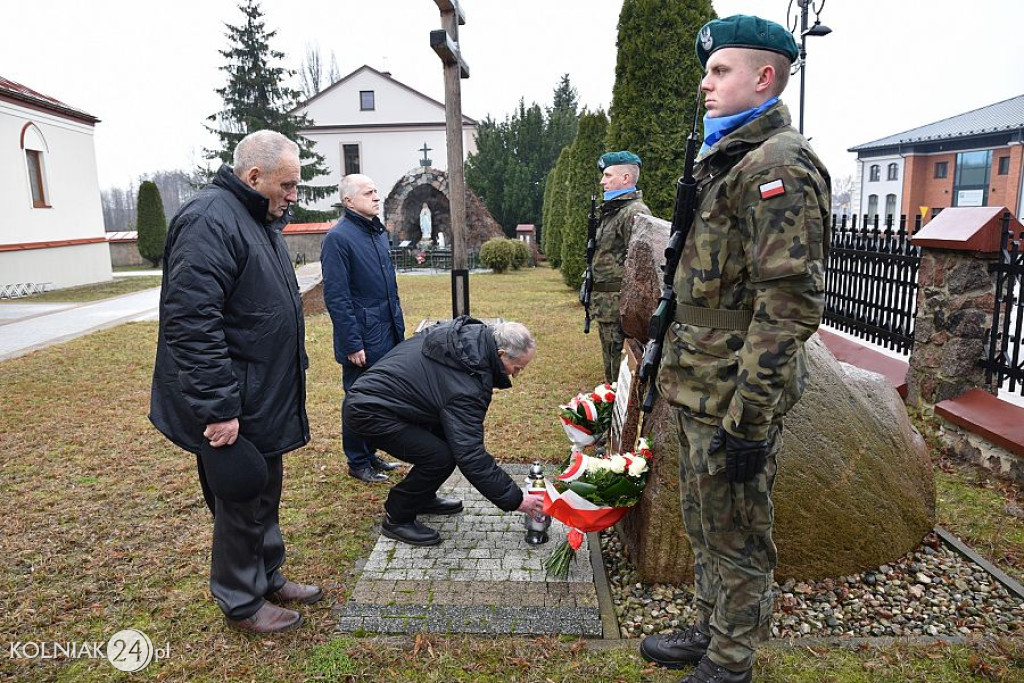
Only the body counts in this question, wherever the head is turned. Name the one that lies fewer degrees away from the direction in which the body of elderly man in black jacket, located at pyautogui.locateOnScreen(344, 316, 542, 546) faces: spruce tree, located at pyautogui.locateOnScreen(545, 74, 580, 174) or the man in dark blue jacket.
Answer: the spruce tree

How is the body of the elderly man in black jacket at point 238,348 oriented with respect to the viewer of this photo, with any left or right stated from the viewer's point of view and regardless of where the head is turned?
facing to the right of the viewer

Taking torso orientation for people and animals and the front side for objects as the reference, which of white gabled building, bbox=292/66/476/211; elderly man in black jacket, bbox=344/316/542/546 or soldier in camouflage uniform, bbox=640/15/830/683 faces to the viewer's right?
the elderly man in black jacket

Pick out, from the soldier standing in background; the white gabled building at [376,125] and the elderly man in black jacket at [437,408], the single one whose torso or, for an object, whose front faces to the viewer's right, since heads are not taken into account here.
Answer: the elderly man in black jacket

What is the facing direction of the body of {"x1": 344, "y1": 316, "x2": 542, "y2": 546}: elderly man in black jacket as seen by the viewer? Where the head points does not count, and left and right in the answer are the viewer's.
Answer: facing to the right of the viewer

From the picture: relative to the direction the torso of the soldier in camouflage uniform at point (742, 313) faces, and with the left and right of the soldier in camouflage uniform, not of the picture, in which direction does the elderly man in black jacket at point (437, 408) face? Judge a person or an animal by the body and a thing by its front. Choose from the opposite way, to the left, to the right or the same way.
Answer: the opposite way

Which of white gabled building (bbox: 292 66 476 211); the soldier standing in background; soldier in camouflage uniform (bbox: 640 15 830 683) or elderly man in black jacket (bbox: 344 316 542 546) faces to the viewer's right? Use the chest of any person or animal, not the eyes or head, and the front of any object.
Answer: the elderly man in black jacket

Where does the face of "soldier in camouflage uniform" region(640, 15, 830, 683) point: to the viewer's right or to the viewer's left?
to the viewer's left
